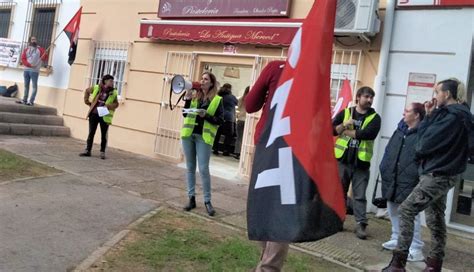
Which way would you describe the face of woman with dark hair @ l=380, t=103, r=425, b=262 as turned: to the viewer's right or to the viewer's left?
to the viewer's left

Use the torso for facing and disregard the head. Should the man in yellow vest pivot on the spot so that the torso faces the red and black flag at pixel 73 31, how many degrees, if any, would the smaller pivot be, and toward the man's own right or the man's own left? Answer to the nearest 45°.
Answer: approximately 135° to the man's own right

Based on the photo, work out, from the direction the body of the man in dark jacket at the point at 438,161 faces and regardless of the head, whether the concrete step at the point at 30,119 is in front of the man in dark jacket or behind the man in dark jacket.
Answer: in front

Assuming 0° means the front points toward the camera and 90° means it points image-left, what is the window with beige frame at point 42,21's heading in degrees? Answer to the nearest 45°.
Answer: approximately 45°

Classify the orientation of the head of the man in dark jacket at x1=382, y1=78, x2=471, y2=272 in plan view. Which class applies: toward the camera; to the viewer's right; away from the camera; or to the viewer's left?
to the viewer's left

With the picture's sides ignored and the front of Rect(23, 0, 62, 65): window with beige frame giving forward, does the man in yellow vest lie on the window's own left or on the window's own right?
on the window's own left

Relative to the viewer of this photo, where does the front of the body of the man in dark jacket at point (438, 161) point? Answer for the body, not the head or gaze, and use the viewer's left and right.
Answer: facing to the left of the viewer

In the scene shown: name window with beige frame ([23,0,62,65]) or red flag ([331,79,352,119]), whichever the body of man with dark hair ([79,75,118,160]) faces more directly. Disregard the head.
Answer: the red flag

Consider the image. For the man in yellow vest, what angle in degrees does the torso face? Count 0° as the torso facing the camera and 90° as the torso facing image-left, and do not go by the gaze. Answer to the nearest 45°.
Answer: approximately 0°

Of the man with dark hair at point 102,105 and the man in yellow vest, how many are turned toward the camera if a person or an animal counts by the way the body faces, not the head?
2

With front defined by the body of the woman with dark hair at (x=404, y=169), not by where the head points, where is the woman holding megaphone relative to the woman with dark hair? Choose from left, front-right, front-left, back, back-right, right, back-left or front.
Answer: front-right

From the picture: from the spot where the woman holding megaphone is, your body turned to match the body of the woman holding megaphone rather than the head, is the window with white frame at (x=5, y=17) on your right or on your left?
on your right
